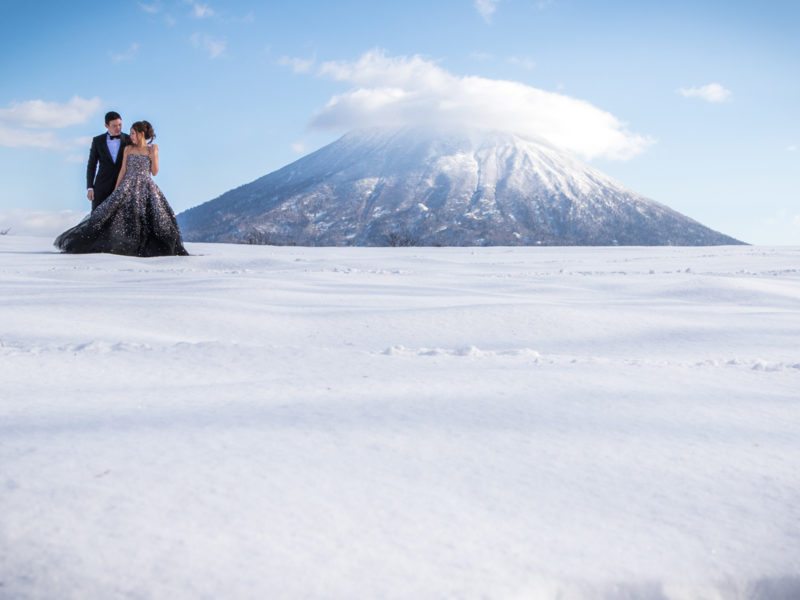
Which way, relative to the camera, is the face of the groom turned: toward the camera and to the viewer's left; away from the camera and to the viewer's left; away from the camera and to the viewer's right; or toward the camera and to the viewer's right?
toward the camera and to the viewer's right

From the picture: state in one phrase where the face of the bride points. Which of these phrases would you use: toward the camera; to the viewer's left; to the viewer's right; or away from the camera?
to the viewer's left

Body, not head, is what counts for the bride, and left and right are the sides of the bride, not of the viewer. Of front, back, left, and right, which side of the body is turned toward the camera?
front
